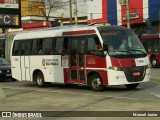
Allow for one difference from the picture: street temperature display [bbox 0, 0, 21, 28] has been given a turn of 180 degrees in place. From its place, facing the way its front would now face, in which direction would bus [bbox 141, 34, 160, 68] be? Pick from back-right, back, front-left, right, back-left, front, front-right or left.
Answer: front-right

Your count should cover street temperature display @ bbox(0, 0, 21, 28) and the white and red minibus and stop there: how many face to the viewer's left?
0

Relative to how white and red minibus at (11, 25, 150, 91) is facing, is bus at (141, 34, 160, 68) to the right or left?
on its left

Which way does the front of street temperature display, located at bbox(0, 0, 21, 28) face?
toward the camera

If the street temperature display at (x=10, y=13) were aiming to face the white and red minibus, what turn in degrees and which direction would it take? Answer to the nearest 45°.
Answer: approximately 45° to its left
